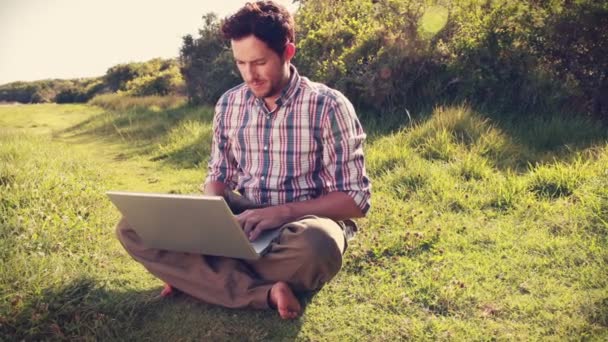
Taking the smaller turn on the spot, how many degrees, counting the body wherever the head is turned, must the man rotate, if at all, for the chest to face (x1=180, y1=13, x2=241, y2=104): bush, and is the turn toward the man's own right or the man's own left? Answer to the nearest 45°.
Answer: approximately 135° to the man's own right

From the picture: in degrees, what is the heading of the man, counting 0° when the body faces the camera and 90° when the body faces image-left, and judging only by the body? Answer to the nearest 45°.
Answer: approximately 45°

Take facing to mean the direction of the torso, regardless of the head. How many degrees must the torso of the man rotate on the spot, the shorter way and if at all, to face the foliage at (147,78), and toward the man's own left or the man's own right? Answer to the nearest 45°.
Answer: approximately 135° to the man's own right
